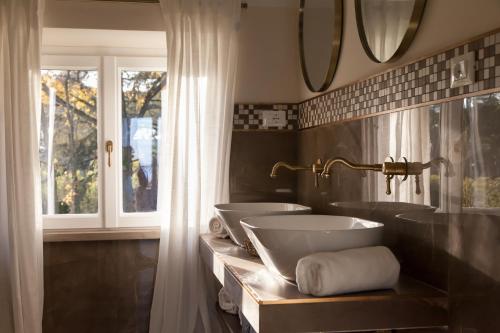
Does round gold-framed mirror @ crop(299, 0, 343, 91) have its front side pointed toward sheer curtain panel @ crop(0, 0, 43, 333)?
yes

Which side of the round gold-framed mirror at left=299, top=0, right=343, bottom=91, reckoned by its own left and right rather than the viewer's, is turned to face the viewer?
left

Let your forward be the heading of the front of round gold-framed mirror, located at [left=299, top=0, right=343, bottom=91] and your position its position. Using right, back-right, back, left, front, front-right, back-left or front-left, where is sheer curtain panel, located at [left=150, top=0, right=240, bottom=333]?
front

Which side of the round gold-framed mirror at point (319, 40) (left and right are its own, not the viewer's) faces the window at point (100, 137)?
front
